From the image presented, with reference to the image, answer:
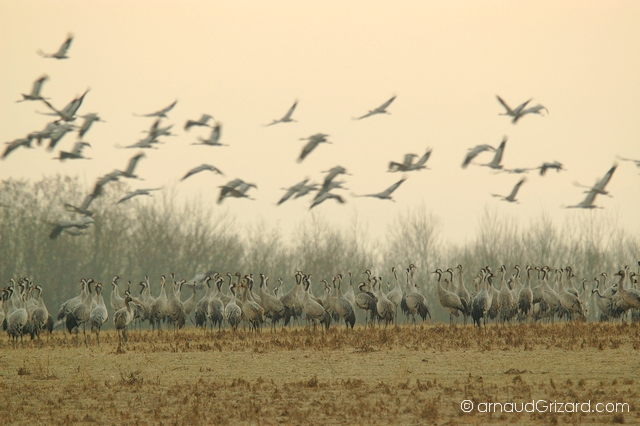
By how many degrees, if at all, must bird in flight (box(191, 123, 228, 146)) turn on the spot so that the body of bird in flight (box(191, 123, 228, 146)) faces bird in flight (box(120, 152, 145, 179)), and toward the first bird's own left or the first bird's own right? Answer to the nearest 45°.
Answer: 0° — it already faces it

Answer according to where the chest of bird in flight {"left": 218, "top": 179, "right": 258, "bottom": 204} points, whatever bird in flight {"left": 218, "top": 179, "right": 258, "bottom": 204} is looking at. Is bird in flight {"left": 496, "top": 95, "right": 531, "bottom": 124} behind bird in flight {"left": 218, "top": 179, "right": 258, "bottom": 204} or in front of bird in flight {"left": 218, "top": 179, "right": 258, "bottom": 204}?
behind

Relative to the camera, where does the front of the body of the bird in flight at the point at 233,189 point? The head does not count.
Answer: to the viewer's left

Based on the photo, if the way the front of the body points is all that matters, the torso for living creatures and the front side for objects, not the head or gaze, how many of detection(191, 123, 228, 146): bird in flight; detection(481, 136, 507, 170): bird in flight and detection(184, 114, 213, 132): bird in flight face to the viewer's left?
3

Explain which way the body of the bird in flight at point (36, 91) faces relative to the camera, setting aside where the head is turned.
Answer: to the viewer's left

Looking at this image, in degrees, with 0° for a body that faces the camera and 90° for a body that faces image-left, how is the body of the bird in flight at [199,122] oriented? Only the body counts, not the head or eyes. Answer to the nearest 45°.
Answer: approximately 90°

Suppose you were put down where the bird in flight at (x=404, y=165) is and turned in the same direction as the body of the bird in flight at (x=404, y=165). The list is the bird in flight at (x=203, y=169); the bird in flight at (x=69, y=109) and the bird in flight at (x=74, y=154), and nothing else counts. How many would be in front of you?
3

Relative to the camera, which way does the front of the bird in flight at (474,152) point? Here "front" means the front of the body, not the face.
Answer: to the viewer's left

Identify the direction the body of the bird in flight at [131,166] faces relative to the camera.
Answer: to the viewer's left

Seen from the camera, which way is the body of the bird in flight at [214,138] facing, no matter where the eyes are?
to the viewer's left

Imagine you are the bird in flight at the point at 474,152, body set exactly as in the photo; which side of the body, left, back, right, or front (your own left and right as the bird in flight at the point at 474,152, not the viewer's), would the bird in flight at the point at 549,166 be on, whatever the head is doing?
back

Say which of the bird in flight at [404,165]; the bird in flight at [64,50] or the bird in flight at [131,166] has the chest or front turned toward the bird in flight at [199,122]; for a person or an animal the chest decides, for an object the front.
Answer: the bird in flight at [404,165]

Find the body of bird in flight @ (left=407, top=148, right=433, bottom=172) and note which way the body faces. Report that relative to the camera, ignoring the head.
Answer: to the viewer's left

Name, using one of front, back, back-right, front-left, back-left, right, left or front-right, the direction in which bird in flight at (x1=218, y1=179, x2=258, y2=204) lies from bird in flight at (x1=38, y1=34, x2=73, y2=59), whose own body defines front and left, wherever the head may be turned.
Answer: back

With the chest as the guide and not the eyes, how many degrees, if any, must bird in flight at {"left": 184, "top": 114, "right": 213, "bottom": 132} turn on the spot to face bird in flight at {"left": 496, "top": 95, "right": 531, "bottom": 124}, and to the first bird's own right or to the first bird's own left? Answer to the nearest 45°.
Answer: approximately 180°

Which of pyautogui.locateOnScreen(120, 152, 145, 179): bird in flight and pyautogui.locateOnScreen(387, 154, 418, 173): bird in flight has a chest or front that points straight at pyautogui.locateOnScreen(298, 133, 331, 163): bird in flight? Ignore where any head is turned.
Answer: pyautogui.locateOnScreen(387, 154, 418, 173): bird in flight
